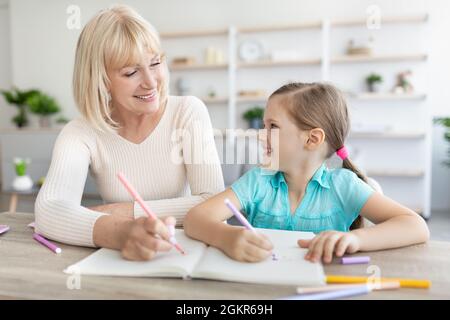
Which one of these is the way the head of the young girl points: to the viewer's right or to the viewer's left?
to the viewer's left

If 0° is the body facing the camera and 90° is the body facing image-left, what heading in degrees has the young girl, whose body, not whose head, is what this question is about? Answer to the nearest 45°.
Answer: approximately 0°

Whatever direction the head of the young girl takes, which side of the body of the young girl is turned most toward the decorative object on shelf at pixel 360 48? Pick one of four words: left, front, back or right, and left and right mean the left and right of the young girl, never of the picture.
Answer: back

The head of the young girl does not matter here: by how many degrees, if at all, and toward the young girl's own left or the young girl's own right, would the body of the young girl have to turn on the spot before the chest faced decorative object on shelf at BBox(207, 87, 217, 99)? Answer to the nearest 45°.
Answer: approximately 180°

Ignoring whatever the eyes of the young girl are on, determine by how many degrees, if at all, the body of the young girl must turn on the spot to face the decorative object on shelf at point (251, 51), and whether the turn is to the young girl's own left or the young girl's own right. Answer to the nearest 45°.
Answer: approximately 180°
